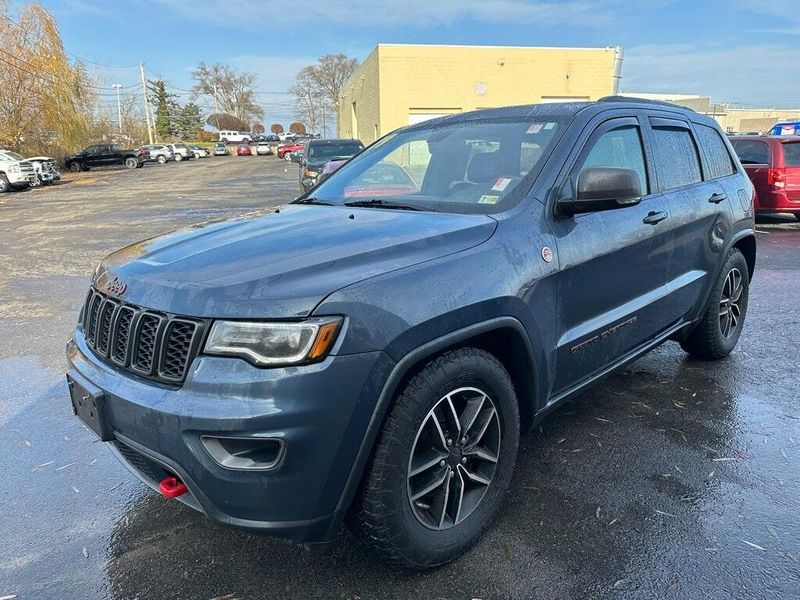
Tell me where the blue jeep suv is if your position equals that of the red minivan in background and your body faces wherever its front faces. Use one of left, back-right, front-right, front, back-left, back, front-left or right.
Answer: back-left

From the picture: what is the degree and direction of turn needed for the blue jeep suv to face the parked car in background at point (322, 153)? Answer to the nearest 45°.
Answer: approximately 135° to its right

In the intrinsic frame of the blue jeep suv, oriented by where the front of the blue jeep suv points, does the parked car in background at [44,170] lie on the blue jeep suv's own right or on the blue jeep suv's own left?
on the blue jeep suv's own right

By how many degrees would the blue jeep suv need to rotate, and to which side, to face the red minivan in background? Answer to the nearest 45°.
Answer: approximately 180°

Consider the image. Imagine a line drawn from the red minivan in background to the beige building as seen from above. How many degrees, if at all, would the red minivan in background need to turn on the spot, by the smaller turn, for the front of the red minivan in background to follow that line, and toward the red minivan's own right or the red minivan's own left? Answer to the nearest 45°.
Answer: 0° — it already faces it

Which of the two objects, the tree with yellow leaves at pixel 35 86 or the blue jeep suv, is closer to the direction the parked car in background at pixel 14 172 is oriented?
the blue jeep suv

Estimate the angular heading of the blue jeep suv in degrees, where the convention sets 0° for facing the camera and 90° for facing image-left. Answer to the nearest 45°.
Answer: approximately 45°

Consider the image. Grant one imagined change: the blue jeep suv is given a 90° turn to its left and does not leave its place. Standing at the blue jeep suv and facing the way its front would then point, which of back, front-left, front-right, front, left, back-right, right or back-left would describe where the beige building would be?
back-left

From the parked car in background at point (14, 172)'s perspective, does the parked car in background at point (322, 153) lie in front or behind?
in front

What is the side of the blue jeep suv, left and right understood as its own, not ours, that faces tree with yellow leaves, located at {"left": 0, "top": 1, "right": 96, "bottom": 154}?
right

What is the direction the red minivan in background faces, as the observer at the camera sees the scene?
facing away from the viewer and to the left of the viewer

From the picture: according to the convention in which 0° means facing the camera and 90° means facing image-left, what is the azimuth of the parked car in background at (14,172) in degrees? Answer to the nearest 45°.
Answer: approximately 315°
